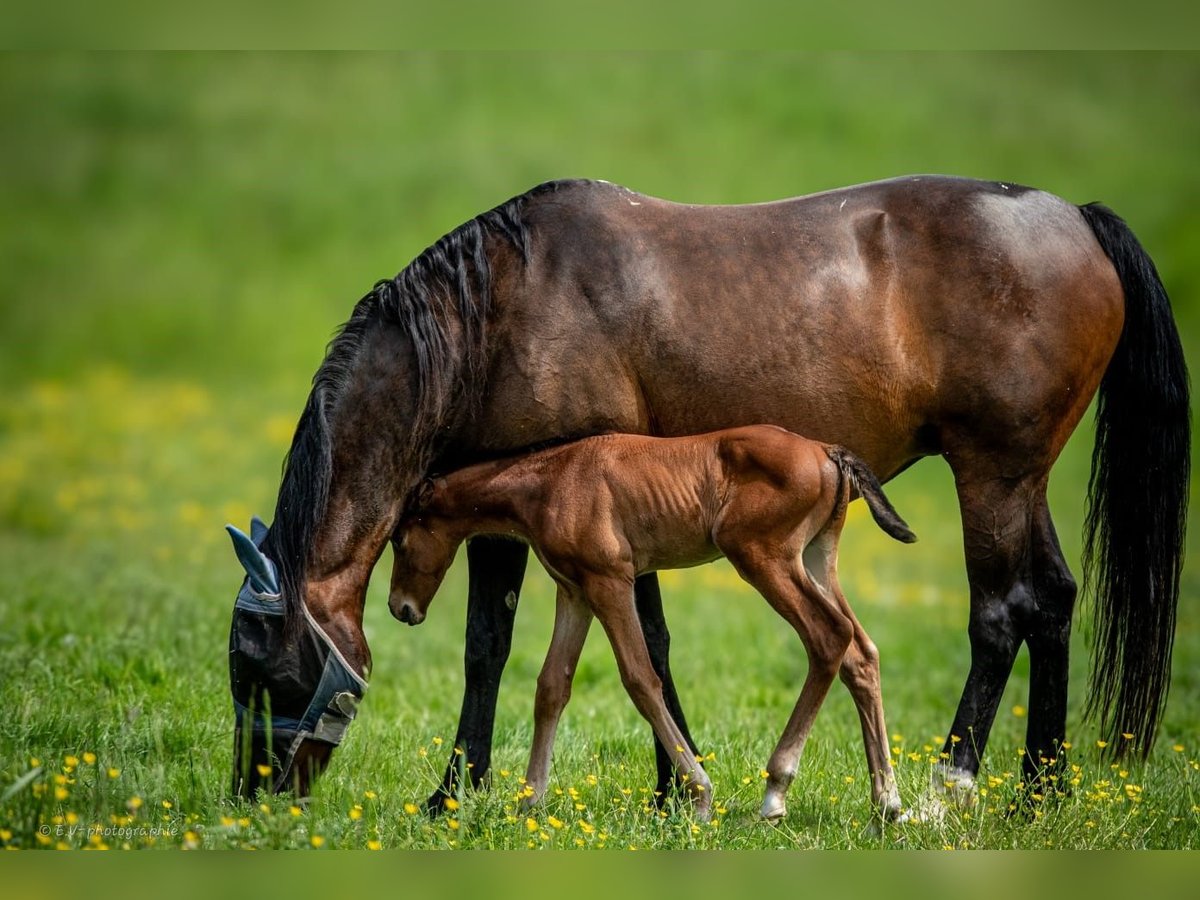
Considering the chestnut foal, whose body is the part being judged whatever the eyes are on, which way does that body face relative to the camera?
to the viewer's left

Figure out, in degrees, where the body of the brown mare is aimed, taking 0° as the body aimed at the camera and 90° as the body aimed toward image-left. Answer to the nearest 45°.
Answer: approximately 90°
